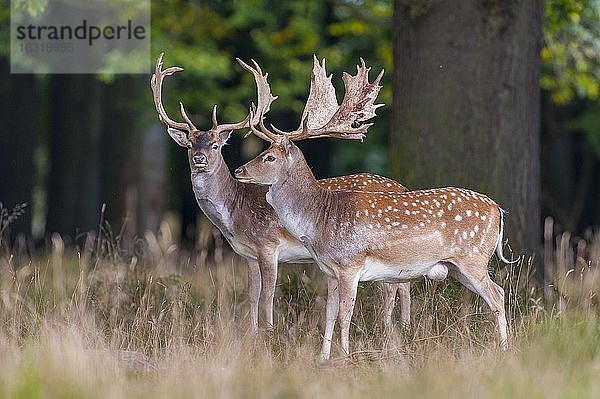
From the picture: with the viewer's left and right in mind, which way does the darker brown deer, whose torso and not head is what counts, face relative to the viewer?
facing to the left of the viewer

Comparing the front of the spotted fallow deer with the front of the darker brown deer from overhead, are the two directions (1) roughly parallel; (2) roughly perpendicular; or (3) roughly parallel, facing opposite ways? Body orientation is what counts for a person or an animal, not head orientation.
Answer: roughly parallel

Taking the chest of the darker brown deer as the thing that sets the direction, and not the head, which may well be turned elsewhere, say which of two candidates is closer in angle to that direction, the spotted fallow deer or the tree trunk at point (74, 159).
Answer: the tree trunk

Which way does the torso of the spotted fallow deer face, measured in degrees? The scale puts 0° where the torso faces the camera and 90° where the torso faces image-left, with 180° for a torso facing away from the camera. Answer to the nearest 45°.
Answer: approximately 90°

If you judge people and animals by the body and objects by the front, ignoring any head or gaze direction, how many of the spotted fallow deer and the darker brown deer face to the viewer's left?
2

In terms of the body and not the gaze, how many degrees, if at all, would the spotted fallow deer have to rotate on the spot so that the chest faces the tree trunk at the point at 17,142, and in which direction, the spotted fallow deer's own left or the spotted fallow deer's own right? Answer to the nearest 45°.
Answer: approximately 45° to the spotted fallow deer's own right

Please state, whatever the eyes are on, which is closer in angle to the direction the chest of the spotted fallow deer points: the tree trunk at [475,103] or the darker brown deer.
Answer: the darker brown deer

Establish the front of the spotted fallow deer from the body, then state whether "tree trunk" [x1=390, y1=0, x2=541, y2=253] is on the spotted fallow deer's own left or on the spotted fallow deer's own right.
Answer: on the spotted fallow deer's own right

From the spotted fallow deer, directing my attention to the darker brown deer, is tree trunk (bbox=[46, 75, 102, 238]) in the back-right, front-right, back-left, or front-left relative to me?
front-right
